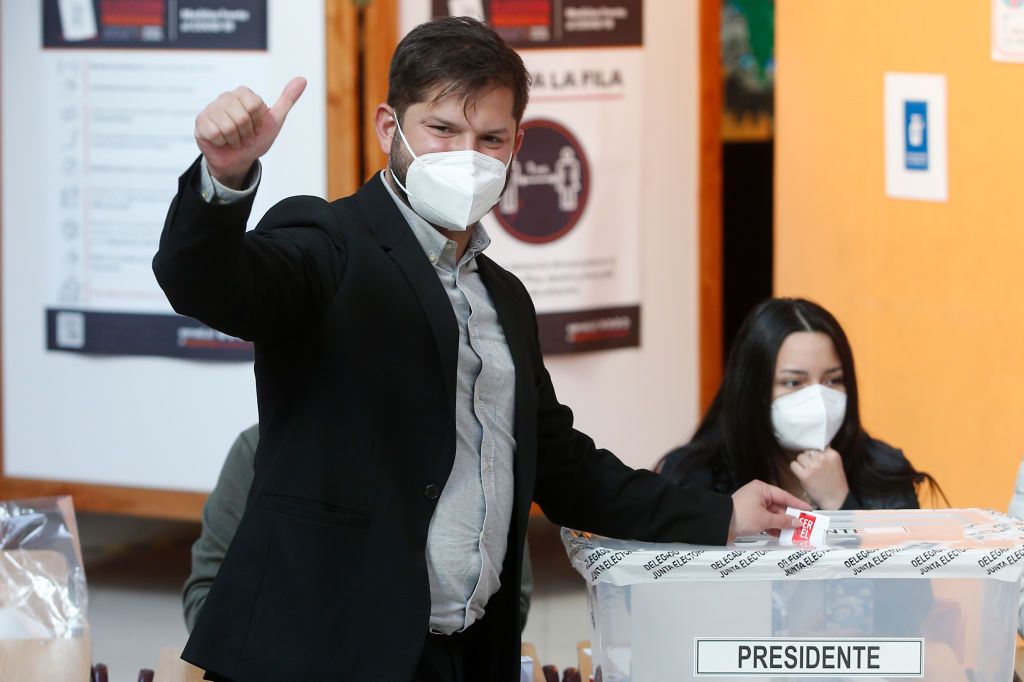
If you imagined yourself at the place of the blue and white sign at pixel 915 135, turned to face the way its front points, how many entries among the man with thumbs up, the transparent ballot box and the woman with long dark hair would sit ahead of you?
3

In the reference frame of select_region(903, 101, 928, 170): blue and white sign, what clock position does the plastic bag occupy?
The plastic bag is roughly at 1 o'clock from the blue and white sign.

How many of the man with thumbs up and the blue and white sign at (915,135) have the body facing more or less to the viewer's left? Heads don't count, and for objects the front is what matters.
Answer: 0

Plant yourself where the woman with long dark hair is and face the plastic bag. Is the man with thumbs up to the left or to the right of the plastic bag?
left

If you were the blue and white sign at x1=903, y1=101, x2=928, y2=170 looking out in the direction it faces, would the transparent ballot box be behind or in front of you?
in front

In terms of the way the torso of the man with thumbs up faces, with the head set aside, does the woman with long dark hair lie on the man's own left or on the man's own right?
on the man's own left

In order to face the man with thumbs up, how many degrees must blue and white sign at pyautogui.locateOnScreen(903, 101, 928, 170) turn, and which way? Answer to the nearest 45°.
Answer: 0° — it already faces them

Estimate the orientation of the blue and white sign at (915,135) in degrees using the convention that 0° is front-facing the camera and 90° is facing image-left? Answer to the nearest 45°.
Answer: approximately 0°

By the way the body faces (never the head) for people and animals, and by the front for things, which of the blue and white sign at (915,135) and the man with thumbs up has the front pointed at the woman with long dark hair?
the blue and white sign
